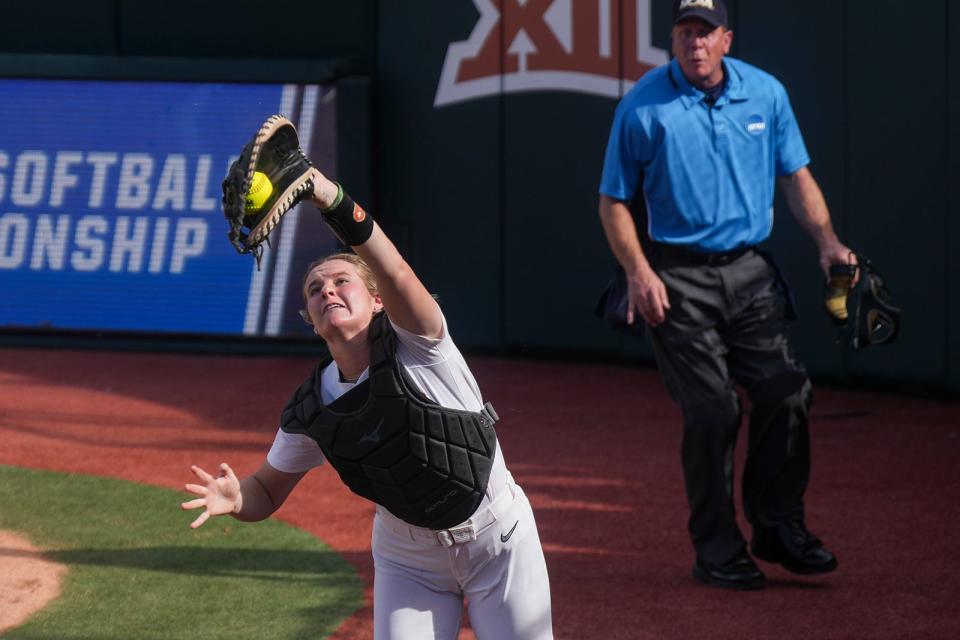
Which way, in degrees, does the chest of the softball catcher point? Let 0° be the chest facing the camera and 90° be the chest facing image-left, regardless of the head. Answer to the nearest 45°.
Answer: approximately 0°

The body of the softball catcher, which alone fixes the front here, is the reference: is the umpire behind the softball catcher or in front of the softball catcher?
behind
